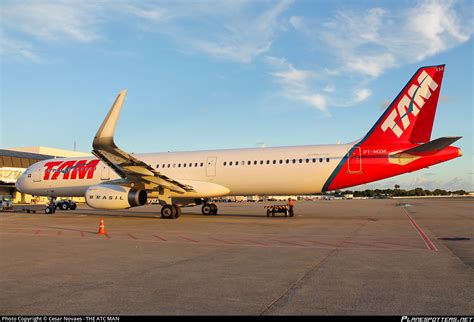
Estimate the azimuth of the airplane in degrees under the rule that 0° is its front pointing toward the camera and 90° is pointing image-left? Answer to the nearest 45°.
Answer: approximately 135°
